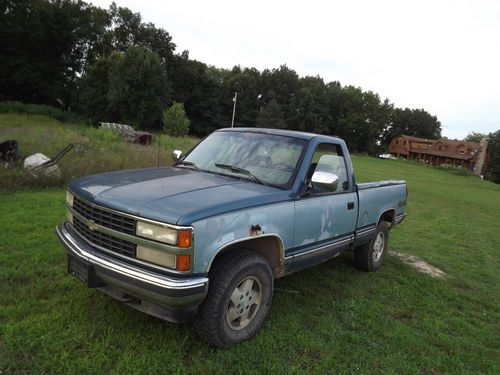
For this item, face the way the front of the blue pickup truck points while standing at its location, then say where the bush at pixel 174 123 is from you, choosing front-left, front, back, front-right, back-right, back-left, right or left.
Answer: back-right

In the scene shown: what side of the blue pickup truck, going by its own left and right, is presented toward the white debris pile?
right

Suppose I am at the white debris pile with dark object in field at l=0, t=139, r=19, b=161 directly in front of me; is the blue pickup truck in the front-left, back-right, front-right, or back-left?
back-left

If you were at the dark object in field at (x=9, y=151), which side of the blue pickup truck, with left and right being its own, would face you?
right

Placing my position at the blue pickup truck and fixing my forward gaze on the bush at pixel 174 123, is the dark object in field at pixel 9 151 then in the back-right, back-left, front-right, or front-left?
front-left

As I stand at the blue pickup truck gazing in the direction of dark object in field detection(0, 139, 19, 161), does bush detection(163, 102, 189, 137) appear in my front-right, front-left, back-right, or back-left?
front-right

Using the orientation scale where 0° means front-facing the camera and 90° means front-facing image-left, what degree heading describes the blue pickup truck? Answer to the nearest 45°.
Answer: approximately 45°

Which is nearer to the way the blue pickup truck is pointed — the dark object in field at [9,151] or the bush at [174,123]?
the dark object in field
